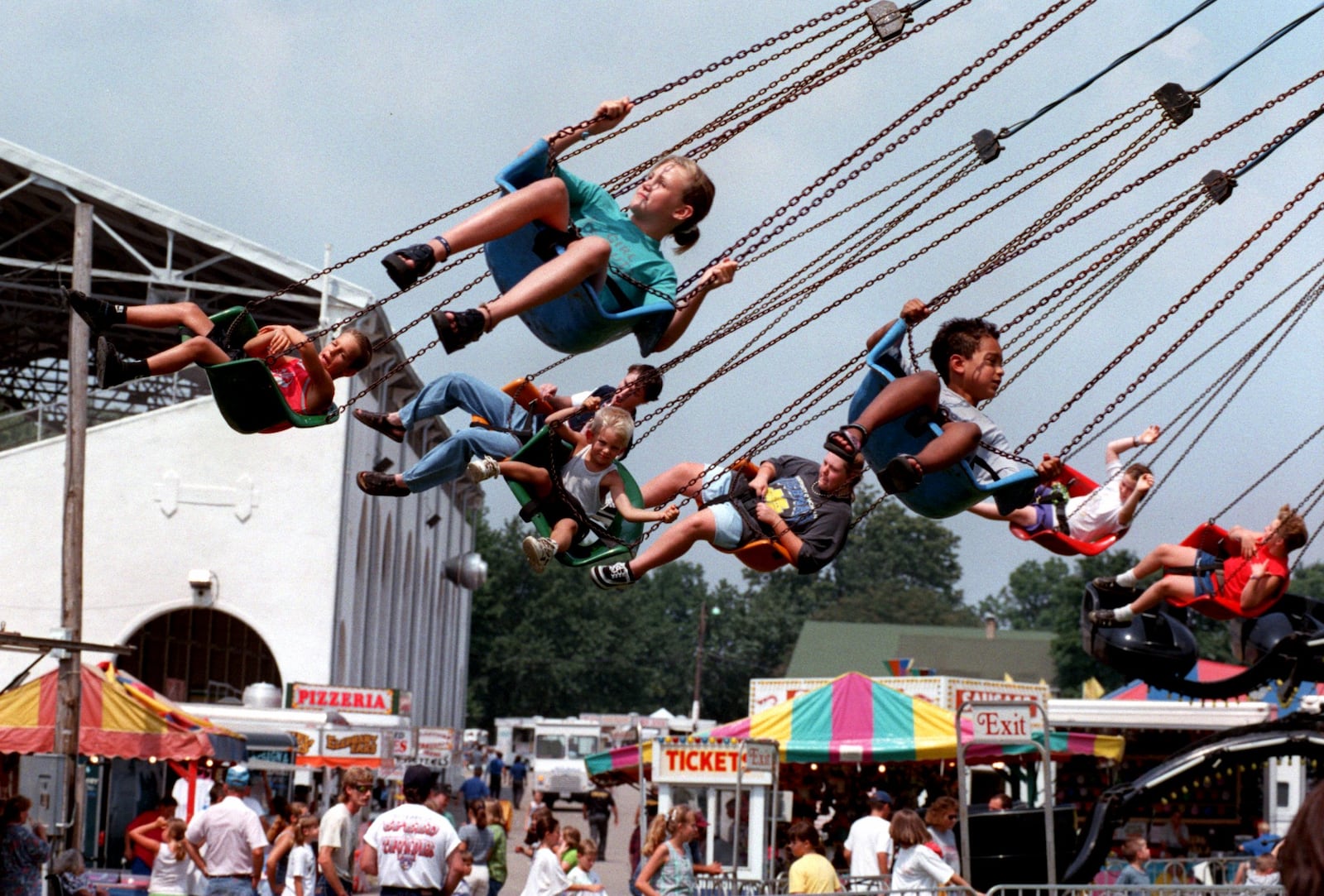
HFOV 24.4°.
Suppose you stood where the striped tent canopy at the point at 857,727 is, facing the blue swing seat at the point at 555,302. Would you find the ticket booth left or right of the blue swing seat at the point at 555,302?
right

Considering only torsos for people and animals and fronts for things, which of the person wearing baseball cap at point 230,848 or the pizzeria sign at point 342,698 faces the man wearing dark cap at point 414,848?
the pizzeria sign

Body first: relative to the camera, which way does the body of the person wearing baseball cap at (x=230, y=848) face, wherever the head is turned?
away from the camera

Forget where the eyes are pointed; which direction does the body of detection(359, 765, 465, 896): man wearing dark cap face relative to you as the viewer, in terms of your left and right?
facing away from the viewer

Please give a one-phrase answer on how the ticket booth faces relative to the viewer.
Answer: facing the viewer

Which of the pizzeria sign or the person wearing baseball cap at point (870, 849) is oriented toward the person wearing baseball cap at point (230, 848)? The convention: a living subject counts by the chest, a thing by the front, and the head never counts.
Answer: the pizzeria sign

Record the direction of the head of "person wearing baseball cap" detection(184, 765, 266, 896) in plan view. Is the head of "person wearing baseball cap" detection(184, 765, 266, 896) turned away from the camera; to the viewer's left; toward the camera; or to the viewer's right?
away from the camera

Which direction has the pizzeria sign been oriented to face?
toward the camera
